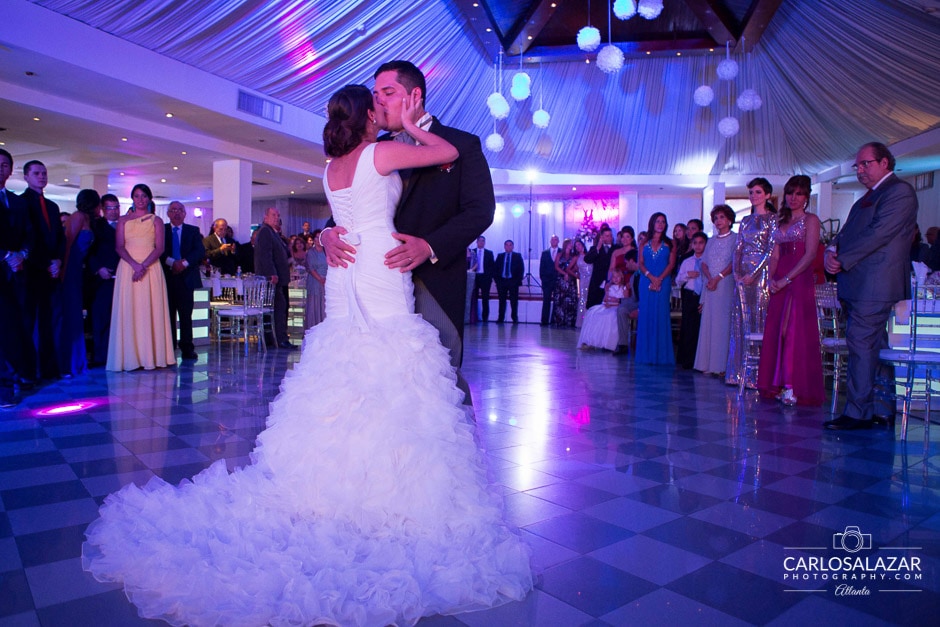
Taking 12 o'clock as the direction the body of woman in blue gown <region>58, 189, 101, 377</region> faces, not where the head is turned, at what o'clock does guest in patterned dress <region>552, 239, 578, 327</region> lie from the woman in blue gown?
The guest in patterned dress is roughly at 11 o'clock from the woman in blue gown.

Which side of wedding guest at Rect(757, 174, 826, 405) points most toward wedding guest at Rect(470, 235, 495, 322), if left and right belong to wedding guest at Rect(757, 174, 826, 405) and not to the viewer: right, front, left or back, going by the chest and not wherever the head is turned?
right

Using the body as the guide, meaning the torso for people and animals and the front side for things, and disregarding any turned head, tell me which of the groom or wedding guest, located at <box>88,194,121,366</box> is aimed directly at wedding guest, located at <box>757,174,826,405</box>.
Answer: wedding guest, located at <box>88,194,121,366</box>

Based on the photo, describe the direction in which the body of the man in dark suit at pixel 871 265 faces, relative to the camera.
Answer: to the viewer's left

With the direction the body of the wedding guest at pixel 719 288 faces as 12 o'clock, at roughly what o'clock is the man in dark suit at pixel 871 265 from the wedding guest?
The man in dark suit is roughly at 10 o'clock from the wedding guest.

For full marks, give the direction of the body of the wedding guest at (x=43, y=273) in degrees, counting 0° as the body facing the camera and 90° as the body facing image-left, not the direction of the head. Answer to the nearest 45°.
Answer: approximately 315°

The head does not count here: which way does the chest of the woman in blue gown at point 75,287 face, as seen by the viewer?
to the viewer's right

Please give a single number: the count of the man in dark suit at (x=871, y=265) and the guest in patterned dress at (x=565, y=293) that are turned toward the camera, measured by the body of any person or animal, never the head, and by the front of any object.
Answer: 1

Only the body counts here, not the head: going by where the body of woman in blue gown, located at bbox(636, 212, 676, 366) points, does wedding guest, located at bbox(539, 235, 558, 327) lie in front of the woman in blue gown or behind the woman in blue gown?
behind

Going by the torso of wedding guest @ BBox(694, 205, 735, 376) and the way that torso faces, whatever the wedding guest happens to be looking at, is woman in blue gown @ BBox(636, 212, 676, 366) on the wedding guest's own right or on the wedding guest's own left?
on the wedding guest's own right

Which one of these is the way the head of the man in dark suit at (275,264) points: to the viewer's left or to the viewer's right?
to the viewer's right

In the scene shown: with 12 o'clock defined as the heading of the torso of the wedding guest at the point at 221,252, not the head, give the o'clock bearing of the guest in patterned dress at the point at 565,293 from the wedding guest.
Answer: The guest in patterned dress is roughly at 10 o'clock from the wedding guest.
